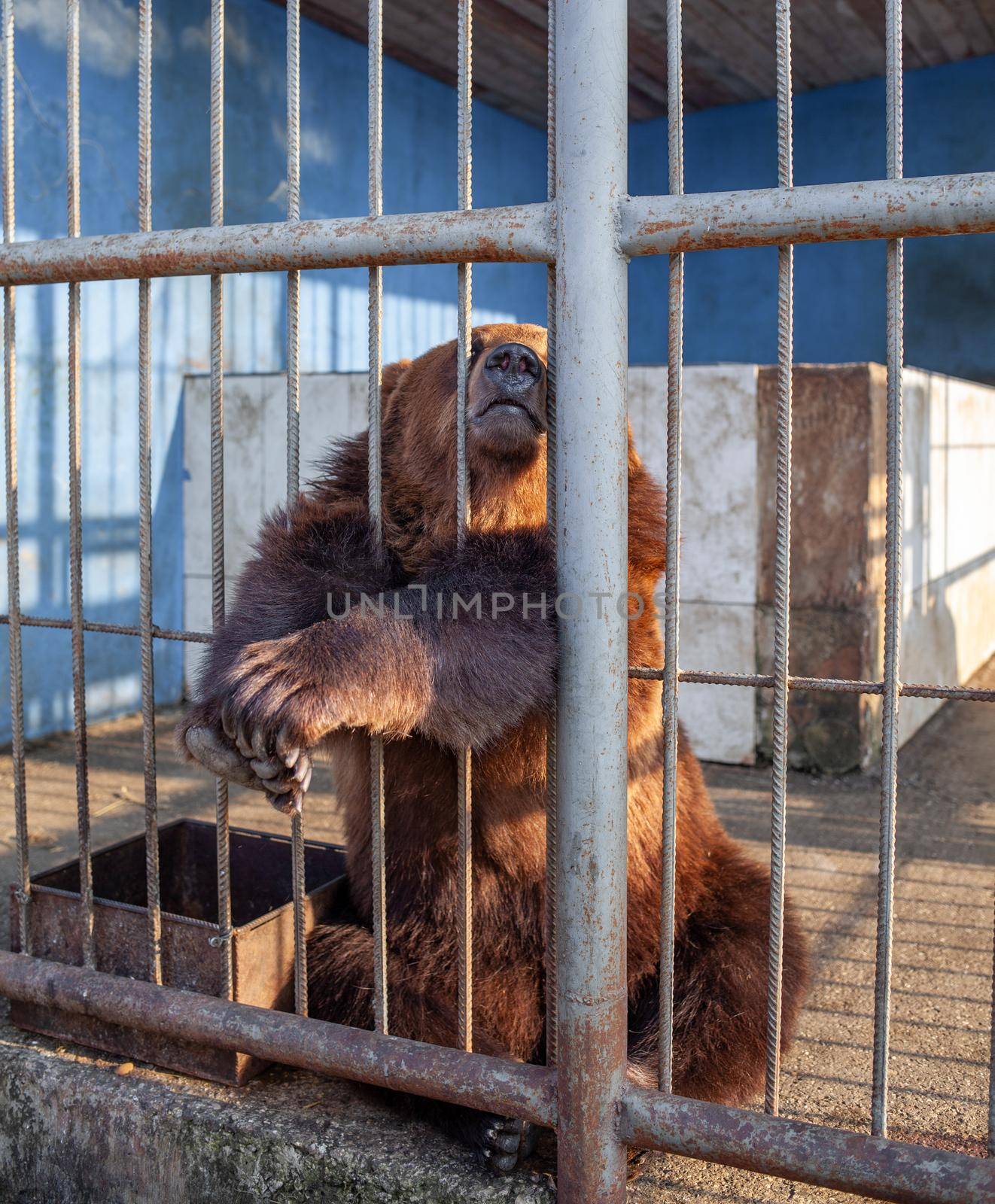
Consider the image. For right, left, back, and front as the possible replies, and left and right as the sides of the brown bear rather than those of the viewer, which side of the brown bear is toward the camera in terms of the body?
front

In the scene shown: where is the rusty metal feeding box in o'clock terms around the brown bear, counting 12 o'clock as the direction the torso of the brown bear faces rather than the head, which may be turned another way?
The rusty metal feeding box is roughly at 3 o'clock from the brown bear.
